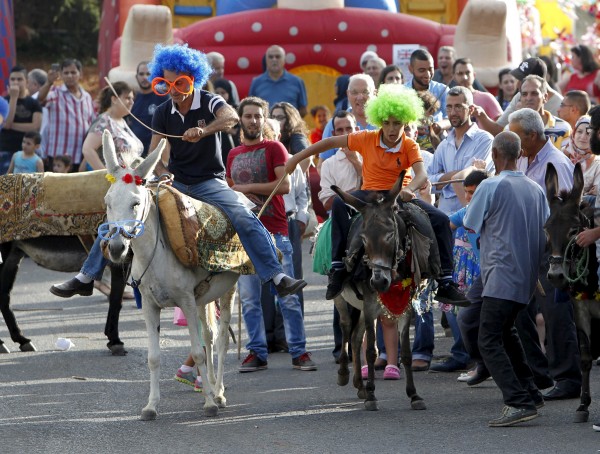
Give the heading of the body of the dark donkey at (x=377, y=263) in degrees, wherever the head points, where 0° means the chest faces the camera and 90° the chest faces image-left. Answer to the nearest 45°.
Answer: approximately 0°

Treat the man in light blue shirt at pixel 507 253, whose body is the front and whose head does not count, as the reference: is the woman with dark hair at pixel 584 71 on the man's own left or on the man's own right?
on the man's own right

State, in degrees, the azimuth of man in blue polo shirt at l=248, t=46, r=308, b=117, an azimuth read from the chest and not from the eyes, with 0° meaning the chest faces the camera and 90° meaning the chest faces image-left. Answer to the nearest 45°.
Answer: approximately 0°

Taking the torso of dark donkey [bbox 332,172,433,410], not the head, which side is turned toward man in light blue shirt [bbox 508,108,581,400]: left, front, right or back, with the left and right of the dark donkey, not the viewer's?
left

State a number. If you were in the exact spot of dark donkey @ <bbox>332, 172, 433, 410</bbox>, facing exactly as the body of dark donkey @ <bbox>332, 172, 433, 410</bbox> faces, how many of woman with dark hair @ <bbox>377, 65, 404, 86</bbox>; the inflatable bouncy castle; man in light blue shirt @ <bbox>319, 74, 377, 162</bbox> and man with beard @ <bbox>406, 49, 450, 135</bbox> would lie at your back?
4
